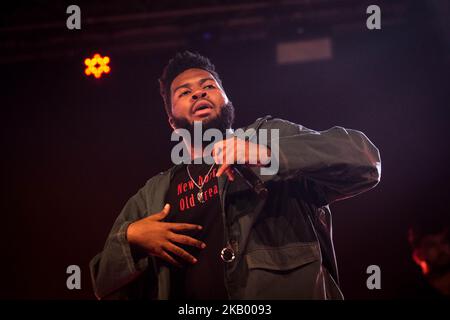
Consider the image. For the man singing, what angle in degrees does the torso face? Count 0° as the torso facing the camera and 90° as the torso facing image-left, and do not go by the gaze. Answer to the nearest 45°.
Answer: approximately 0°
